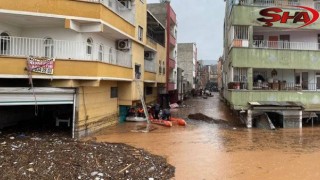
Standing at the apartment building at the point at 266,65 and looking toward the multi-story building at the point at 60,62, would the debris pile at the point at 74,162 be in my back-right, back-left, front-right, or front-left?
front-left

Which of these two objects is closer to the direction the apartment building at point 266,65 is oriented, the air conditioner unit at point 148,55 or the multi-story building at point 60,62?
the multi-story building

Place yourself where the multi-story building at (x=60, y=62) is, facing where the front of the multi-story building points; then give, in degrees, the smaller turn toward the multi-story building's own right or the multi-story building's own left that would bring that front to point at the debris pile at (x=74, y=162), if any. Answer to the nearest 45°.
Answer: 0° — it already faces it

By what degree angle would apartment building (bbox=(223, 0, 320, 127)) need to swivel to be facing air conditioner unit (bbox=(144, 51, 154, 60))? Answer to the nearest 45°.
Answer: approximately 90° to its right

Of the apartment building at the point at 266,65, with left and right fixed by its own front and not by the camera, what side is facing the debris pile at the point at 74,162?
front
